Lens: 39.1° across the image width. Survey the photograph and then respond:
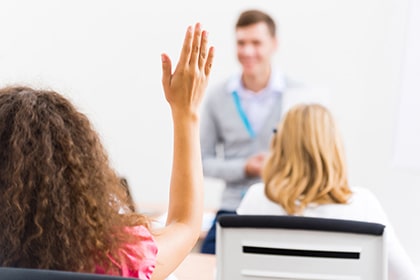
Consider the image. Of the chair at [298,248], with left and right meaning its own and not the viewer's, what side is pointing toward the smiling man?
front

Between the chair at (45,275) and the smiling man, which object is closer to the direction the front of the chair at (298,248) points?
the smiling man

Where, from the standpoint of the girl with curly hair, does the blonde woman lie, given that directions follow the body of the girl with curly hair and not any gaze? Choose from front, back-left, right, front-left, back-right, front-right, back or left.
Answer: front-right

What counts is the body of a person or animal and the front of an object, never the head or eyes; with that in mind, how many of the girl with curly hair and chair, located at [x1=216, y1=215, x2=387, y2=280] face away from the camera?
2

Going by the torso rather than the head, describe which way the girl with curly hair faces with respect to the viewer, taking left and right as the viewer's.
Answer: facing away from the viewer

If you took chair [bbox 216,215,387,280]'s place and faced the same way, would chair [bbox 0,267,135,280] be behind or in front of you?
behind

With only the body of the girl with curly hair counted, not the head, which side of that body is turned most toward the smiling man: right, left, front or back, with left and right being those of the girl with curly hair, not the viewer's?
front

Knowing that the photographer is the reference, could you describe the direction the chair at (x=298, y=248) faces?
facing away from the viewer
